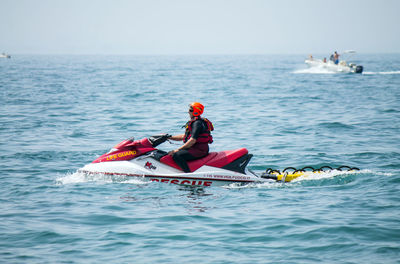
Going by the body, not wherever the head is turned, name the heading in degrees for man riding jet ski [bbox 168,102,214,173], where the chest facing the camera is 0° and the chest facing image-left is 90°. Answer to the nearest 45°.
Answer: approximately 90°

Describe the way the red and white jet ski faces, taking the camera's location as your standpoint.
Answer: facing to the left of the viewer
